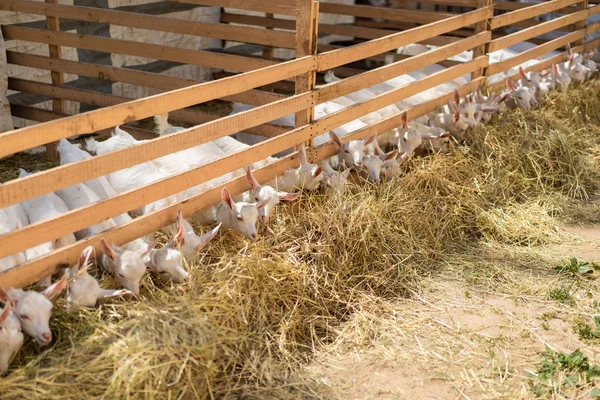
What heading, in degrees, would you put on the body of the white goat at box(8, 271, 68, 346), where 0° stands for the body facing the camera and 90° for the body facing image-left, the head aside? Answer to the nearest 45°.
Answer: approximately 315°

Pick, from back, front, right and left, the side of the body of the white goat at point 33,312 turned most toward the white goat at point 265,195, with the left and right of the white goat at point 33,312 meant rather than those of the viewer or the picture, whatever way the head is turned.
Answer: left
